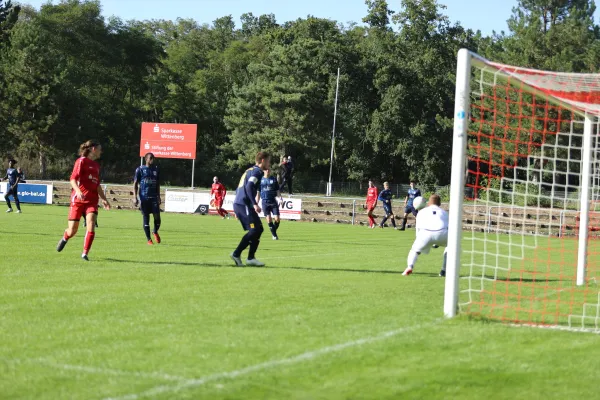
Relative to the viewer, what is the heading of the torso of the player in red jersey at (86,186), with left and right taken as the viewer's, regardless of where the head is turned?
facing the viewer and to the right of the viewer

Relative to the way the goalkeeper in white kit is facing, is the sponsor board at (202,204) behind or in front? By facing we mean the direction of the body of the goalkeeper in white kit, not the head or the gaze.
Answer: in front

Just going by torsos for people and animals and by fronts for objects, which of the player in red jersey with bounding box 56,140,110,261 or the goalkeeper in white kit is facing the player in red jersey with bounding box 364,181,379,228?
the goalkeeper in white kit

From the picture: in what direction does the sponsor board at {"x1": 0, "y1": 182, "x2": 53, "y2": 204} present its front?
toward the camera

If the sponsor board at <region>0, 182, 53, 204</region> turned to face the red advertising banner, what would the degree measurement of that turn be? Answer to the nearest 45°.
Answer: approximately 90° to its left

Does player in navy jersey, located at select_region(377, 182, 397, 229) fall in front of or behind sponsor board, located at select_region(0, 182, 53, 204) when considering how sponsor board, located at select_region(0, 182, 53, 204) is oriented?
in front

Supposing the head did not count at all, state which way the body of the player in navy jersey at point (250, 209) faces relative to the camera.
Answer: to the viewer's right

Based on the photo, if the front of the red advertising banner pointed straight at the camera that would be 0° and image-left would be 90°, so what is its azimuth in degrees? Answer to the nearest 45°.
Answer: approximately 0°
